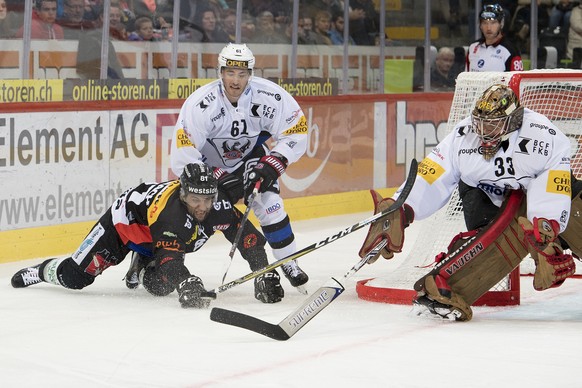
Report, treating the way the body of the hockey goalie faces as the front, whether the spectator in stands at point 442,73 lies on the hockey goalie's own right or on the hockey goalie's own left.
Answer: on the hockey goalie's own right

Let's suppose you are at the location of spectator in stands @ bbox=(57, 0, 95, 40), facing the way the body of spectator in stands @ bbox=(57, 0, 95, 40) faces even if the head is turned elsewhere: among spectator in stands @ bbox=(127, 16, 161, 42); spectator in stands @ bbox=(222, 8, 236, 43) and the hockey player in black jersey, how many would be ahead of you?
1

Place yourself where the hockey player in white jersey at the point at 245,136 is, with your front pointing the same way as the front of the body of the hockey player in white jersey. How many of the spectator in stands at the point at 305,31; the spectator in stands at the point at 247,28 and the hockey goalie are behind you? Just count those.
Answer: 2

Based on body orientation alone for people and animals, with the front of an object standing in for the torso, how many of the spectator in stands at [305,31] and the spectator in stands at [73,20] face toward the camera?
2

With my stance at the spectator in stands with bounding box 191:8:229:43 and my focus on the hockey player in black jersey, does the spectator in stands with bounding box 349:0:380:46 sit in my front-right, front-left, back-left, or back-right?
back-left

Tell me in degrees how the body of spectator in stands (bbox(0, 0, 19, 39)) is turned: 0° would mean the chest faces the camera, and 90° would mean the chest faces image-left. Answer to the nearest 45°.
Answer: approximately 0°

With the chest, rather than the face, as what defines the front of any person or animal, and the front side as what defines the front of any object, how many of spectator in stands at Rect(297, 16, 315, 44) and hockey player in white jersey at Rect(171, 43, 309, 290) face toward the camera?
2
